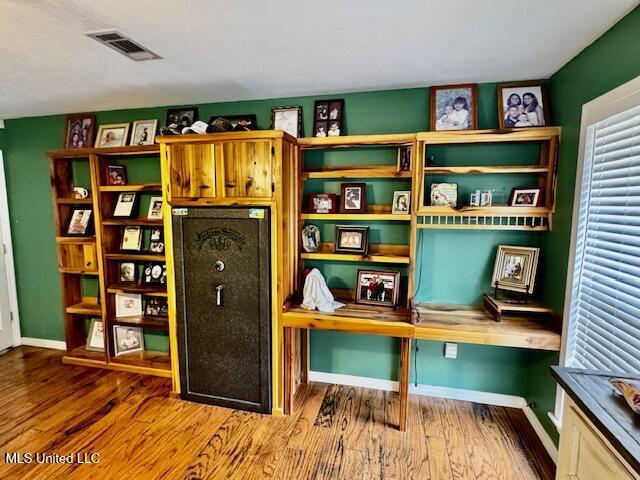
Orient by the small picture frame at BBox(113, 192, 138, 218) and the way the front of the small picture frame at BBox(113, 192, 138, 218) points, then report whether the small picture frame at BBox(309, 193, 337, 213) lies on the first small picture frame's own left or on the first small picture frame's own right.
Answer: on the first small picture frame's own left

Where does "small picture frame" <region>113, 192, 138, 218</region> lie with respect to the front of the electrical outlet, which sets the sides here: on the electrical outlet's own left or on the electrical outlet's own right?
on the electrical outlet's own right

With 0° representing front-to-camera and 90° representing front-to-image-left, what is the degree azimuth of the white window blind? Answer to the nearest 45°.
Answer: approximately 45°

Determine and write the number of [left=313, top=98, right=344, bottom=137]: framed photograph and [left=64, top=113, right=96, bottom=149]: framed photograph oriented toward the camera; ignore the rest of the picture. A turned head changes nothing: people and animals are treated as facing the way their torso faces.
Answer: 2
